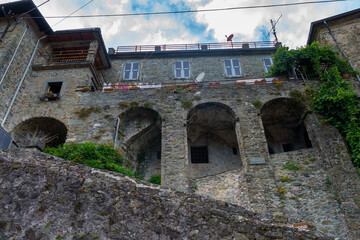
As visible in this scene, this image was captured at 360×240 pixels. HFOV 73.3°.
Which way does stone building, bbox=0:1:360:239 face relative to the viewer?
toward the camera

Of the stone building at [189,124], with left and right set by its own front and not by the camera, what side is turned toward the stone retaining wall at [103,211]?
front
